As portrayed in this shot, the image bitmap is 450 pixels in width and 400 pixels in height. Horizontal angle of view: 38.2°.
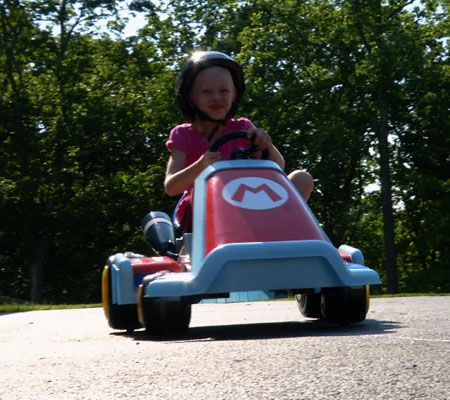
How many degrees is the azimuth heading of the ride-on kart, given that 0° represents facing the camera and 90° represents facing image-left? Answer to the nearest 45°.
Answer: approximately 0°

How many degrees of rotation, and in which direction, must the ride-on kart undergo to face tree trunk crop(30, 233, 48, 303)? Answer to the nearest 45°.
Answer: approximately 180°

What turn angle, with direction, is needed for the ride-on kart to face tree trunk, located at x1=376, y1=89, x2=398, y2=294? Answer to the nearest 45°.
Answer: approximately 180°
